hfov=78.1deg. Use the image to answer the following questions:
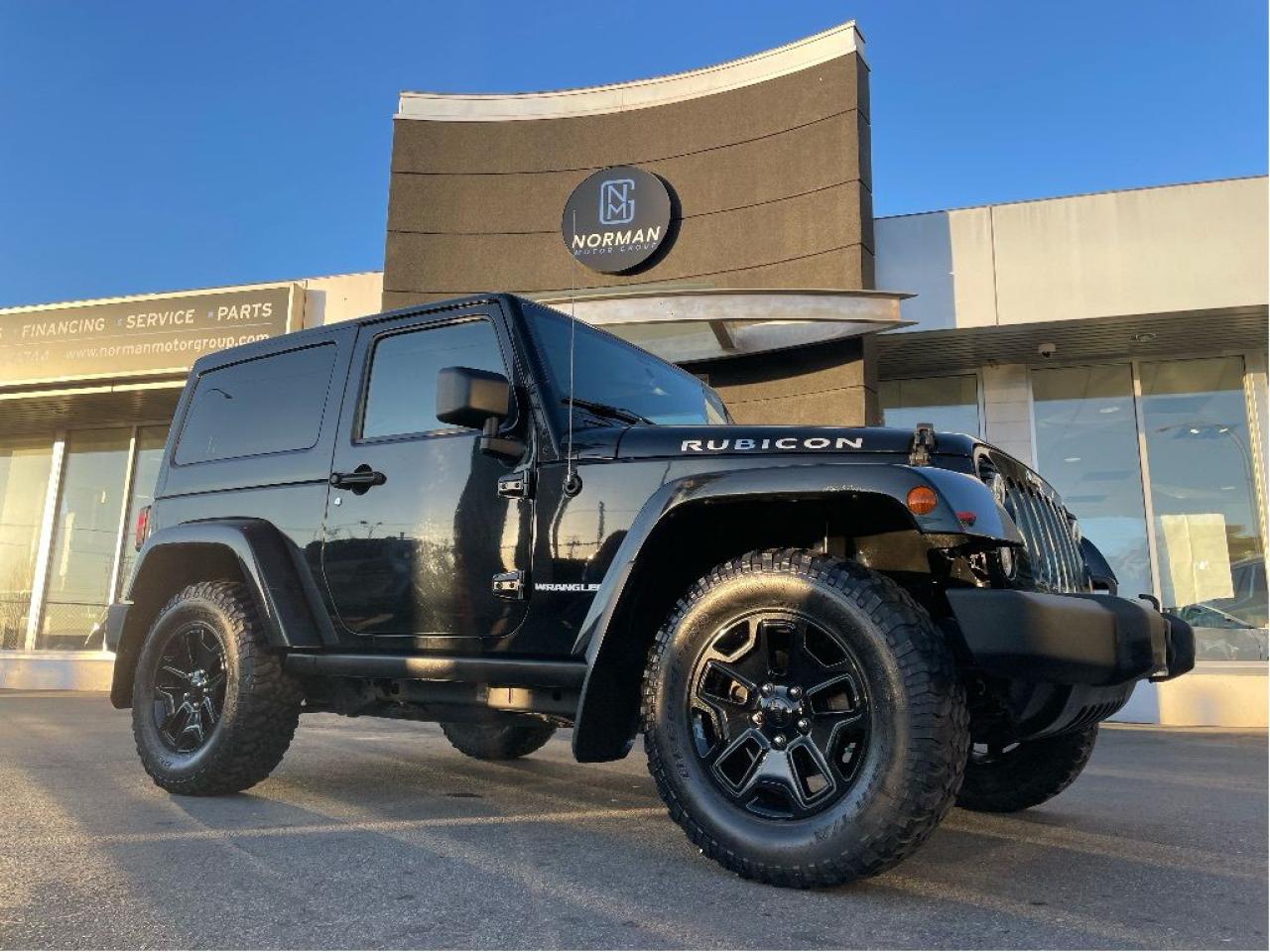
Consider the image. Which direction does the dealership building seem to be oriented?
toward the camera

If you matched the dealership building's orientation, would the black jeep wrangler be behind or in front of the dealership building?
in front

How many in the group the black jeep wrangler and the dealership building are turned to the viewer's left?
0

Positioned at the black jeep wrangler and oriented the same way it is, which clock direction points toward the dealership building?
The dealership building is roughly at 8 o'clock from the black jeep wrangler.
